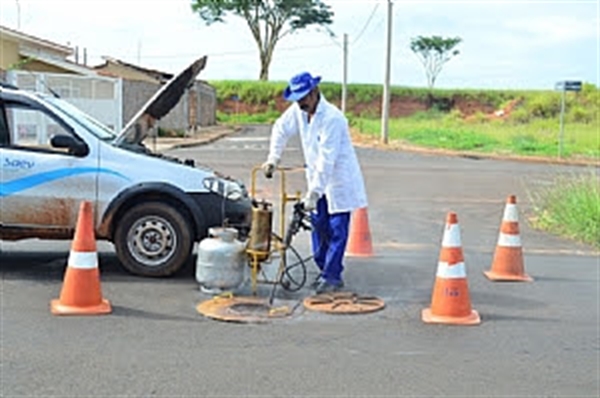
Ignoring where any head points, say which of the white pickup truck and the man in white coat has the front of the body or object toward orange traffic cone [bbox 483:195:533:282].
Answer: the white pickup truck

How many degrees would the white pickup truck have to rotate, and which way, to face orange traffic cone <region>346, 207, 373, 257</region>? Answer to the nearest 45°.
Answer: approximately 45° to its left

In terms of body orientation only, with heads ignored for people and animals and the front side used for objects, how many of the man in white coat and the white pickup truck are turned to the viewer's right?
1

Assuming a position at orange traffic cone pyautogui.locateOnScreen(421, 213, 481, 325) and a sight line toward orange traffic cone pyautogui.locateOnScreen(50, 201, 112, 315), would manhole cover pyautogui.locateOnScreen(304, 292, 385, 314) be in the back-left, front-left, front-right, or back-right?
front-right

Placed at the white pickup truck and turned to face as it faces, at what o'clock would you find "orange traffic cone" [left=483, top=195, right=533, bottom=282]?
The orange traffic cone is roughly at 12 o'clock from the white pickup truck.

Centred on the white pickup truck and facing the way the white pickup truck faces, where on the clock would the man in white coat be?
The man in white coat is roughly at 1 o'clock from the white pickup truck.

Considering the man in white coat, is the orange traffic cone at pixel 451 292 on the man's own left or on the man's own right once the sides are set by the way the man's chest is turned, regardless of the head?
on the man's own left

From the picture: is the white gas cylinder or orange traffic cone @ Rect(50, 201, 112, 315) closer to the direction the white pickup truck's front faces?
the white gas cylinder

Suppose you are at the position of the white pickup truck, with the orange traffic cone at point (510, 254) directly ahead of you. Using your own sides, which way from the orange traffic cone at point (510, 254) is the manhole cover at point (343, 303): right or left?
right

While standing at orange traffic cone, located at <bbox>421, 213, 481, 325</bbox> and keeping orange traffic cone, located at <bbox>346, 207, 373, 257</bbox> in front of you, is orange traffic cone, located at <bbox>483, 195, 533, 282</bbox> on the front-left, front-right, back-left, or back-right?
front-right

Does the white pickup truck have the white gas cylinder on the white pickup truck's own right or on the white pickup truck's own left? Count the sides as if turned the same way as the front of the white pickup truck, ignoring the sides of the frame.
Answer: on the white pickup truck's own right

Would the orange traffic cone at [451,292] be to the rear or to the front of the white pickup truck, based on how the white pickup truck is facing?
to the front

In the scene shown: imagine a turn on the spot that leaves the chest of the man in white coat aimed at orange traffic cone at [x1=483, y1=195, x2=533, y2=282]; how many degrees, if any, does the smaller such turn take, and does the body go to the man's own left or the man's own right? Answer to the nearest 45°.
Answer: approximately 180°

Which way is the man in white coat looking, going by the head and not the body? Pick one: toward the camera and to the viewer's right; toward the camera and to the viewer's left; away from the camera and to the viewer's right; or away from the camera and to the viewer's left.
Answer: toward the camera and to the viewer's left

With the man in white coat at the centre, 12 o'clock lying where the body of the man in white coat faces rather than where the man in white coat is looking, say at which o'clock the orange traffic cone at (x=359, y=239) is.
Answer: The orange traffic cone is roughly at 5 o'clock from the man in white coat.

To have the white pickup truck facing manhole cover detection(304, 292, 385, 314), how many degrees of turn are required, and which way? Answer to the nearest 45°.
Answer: approximately 45° to its right

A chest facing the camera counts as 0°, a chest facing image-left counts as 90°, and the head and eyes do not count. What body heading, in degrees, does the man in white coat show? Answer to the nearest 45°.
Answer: approximately 45°

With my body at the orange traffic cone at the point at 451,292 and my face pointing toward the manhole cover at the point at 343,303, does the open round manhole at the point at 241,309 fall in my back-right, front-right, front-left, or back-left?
front-left

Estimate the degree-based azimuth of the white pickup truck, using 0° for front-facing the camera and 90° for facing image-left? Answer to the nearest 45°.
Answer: approximately 270°

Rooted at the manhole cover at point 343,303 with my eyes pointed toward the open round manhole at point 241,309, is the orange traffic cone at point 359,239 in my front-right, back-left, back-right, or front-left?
back-right
